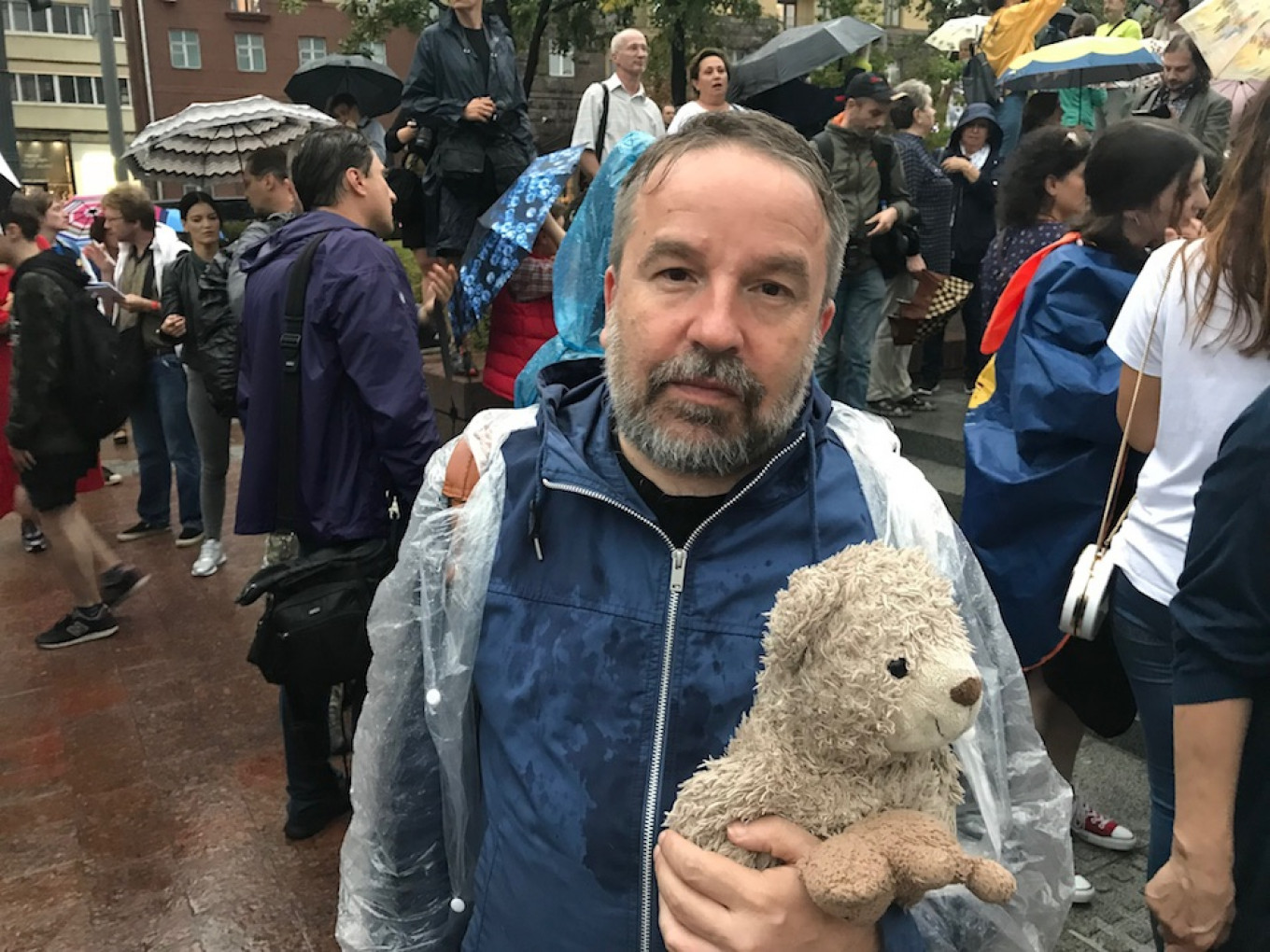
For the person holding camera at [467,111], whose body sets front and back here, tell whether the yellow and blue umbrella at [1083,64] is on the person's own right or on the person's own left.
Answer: on the person's own left

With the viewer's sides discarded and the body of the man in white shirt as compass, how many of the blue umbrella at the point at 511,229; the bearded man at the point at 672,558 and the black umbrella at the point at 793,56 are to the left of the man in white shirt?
1

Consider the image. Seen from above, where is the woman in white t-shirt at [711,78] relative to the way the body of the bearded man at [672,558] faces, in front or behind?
behind

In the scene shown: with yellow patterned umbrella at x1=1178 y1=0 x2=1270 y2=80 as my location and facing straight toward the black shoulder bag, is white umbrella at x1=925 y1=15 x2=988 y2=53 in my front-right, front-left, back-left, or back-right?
back-right

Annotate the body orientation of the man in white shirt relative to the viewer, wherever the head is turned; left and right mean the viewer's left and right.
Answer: facing the viewer and to the right of the viewer

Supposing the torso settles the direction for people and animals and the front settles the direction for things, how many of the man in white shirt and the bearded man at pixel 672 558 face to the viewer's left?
0

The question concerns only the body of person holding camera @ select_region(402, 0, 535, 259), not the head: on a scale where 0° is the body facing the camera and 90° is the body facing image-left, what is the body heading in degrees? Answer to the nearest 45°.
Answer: approximately 315°

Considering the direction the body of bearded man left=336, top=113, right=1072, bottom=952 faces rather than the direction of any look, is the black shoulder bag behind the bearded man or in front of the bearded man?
behind

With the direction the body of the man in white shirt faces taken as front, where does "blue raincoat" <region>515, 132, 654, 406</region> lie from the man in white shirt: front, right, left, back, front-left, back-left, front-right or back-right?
front-right
